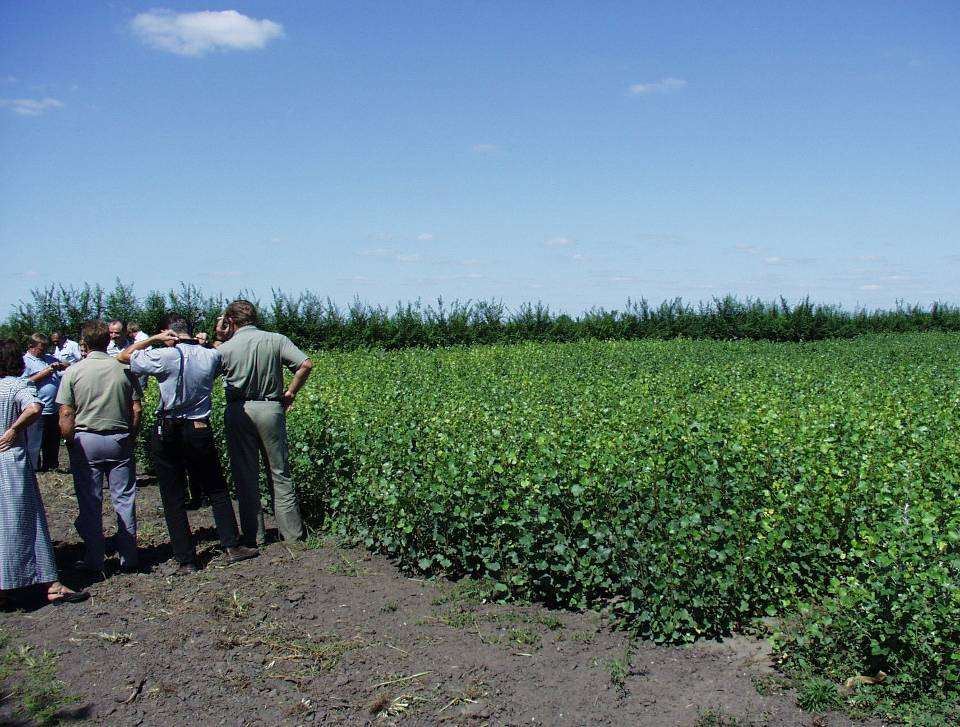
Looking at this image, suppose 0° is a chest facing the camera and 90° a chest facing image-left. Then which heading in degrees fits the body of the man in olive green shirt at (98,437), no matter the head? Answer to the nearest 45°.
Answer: approximately 180°

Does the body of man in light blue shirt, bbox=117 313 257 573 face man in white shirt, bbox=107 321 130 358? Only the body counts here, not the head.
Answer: yes

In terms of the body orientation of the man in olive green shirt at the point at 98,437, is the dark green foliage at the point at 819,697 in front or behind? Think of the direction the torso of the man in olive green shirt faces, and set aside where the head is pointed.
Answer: behind

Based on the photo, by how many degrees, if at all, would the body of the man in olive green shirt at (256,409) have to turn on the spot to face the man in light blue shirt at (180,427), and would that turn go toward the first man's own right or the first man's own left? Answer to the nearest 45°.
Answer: approximately 90° to the first man's own left

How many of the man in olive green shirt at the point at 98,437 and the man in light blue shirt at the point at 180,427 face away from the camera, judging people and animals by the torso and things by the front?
2

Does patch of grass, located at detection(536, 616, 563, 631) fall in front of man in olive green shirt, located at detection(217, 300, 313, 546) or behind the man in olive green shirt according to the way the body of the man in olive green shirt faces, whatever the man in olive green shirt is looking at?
behind

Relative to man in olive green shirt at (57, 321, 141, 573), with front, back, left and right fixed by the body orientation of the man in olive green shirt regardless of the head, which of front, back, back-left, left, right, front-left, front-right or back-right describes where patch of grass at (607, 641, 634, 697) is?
back-right

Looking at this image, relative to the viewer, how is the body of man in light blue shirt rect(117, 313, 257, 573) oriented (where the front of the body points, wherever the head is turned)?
away from the camera

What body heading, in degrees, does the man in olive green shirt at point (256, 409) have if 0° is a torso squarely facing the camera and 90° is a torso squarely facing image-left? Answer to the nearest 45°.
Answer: approximately 135°

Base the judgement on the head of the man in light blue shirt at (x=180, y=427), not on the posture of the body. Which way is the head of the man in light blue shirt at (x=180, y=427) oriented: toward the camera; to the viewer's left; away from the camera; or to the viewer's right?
away from the camera
